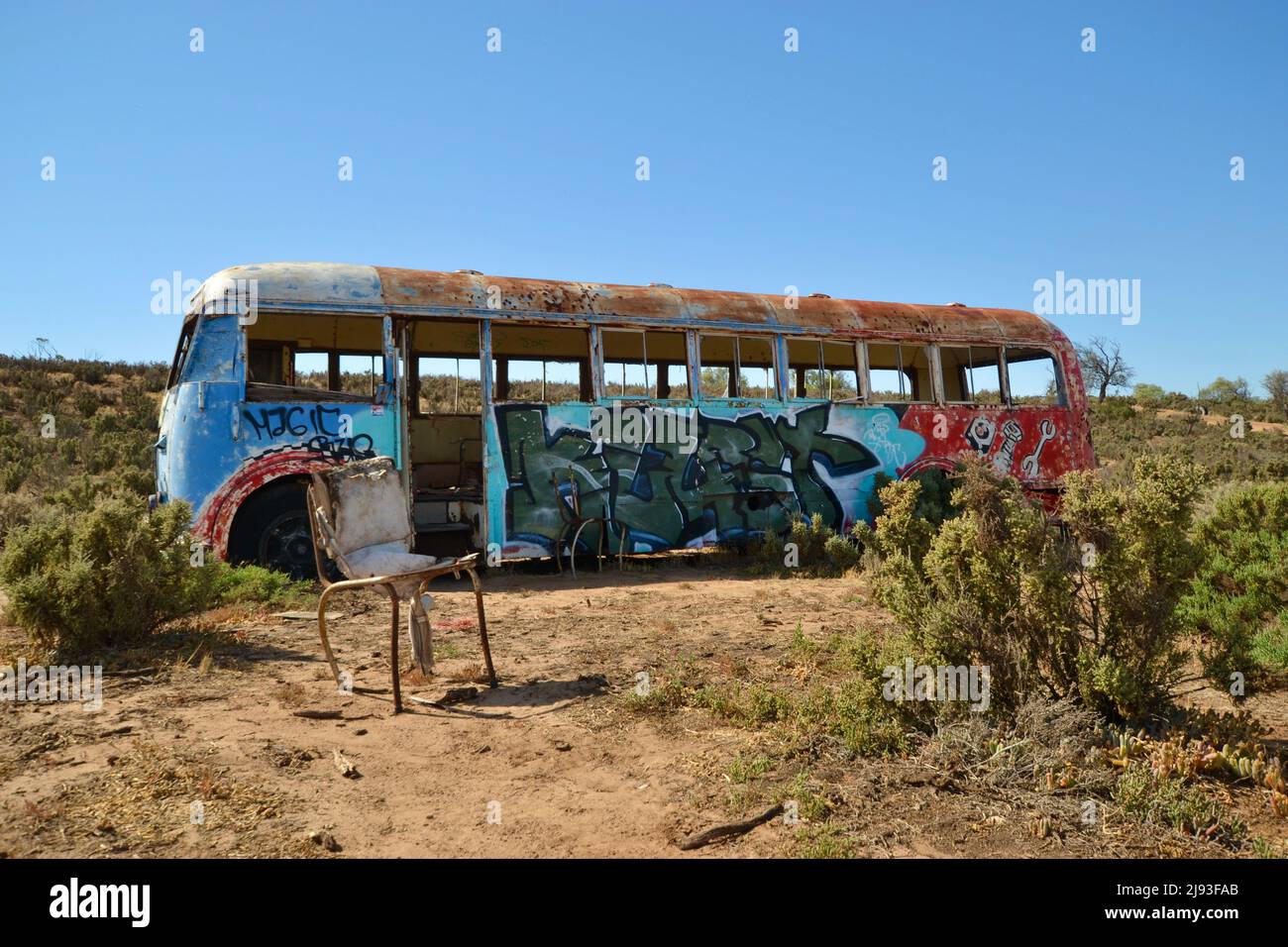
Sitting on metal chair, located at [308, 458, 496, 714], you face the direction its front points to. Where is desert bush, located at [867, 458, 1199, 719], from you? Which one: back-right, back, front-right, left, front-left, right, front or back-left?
front

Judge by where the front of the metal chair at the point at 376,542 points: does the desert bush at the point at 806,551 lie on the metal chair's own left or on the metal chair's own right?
on the metal chair's own left

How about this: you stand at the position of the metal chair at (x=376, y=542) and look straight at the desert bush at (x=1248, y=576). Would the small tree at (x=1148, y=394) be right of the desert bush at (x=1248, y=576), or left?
left

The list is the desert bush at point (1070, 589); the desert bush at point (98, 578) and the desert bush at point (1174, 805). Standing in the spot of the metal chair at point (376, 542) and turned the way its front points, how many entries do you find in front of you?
2

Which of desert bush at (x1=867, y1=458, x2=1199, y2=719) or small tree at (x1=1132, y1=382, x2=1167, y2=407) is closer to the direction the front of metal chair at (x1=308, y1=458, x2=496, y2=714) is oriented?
the desert bush

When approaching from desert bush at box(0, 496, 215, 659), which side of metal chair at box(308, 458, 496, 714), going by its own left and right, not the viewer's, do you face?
back

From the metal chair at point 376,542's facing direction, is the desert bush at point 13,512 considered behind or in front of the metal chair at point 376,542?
behind

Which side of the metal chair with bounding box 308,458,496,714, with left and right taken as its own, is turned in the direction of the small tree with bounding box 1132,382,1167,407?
left

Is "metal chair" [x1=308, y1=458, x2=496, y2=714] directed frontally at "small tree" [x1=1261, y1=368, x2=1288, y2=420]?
no

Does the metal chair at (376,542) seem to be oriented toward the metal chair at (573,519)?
no

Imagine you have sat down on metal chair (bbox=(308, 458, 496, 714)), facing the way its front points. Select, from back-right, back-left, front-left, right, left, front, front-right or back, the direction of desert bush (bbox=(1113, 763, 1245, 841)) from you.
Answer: front

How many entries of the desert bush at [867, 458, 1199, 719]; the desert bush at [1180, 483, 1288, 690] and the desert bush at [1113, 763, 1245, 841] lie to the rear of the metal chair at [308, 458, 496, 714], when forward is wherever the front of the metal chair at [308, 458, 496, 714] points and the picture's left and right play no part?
0

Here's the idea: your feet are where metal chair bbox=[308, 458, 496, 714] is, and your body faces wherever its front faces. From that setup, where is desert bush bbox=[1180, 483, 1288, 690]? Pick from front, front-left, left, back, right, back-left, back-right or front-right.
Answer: front-left

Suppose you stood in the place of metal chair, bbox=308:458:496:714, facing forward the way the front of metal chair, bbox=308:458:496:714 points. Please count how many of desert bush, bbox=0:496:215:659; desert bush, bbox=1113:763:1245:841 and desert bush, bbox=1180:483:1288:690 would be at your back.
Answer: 1

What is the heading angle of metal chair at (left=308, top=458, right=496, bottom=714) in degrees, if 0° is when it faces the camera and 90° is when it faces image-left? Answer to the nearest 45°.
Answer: approximately 315°

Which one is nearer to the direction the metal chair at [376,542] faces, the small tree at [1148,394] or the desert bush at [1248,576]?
the desert bush
